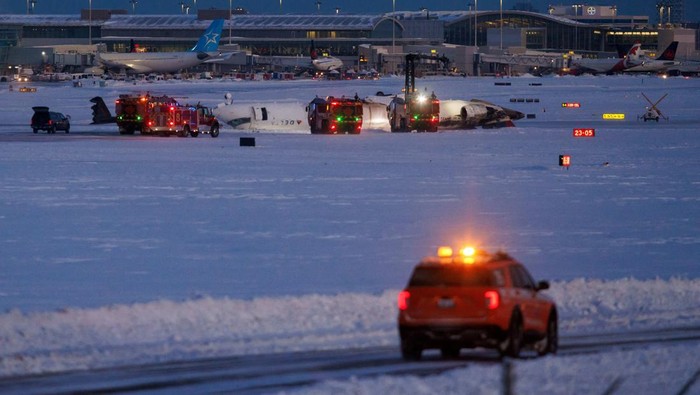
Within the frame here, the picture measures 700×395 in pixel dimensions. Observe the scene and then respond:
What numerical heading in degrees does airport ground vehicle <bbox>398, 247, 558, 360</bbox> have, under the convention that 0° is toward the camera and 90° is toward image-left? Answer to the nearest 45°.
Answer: approximately 225°
